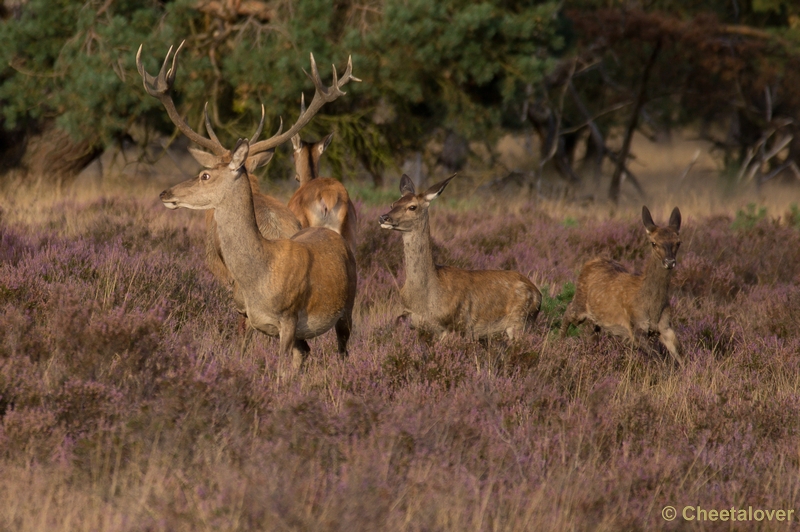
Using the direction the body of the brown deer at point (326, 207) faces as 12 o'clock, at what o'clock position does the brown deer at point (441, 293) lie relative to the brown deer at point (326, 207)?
the brown deer at point (441, 293) is roughly at 5 o'clock from the brown deer at point (326, 207).

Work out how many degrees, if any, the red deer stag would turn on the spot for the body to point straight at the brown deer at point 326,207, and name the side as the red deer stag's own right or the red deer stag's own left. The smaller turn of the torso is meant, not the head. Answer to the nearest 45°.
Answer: approximately 135° to the red deer stag's own right

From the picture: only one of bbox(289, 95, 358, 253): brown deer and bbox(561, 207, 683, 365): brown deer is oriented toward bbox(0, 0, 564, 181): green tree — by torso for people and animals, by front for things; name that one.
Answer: bbox(289, 95, 358, 253): brown deer

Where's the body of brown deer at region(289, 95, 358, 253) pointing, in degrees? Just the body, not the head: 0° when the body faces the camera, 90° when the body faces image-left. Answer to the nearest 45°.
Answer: approximately 180°

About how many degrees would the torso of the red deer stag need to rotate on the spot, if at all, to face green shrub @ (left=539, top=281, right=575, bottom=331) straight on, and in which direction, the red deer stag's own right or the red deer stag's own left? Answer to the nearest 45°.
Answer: approximately 180°

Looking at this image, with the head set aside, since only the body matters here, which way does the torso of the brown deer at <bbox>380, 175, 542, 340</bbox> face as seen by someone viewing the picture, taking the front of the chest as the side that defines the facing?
to the viewer's left

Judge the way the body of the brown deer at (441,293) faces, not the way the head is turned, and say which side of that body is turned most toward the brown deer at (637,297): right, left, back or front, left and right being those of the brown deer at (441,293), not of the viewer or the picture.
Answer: back

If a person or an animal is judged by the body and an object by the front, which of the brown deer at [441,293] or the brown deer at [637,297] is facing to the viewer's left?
the brown deer at [441,293]

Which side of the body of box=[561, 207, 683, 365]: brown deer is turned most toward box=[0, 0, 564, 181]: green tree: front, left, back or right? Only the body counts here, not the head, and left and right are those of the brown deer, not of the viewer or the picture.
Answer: back

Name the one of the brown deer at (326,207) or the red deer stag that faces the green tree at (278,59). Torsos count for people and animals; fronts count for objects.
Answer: the brown deer

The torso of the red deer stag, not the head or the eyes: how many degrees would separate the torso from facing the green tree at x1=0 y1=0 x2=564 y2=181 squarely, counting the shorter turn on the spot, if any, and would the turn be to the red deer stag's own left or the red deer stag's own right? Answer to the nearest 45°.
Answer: approximately 135° to the red deer stag's own right

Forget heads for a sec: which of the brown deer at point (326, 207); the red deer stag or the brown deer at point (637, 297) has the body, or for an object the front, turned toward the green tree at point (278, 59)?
the brown deer at point (326, 207)

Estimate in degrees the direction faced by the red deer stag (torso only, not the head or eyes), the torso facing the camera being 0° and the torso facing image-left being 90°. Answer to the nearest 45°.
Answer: approximately 45°

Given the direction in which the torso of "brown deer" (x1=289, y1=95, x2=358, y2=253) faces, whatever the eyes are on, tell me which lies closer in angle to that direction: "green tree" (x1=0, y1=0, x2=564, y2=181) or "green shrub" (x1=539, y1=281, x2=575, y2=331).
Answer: the green tree
